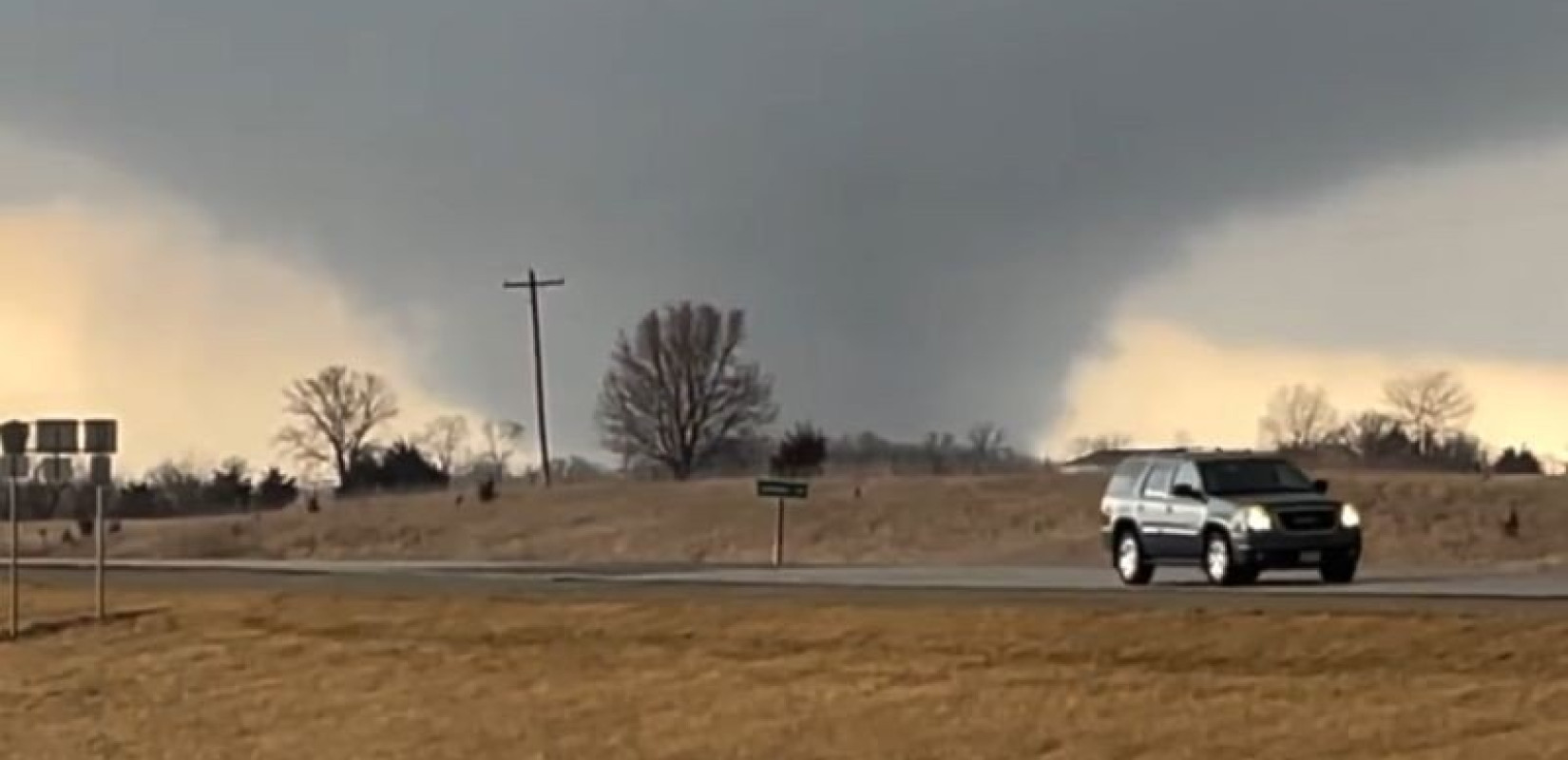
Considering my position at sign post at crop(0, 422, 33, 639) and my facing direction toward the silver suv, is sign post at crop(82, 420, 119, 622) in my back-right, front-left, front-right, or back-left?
front-left

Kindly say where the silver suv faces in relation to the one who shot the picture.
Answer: facing the viewer and to the right of the viewer

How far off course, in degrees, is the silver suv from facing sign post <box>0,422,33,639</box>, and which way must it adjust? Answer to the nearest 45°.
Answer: approximately 135° to its right

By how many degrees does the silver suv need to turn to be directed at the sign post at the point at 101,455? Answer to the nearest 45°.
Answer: approximately 135° to its right
